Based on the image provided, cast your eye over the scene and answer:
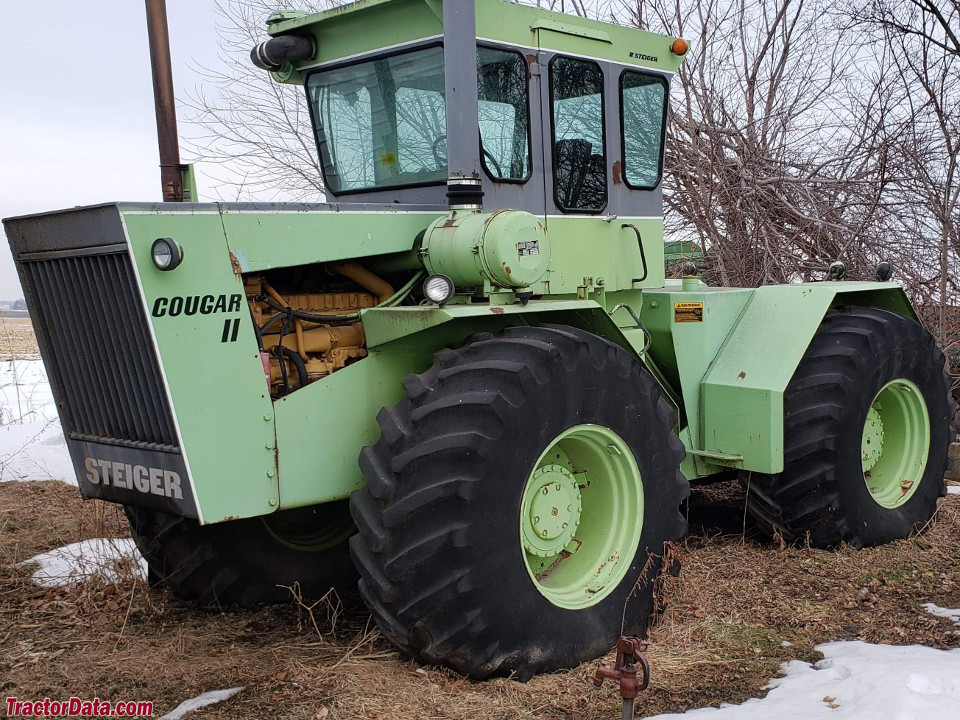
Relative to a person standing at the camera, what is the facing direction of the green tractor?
facing the viewer and to the left of the viewer
